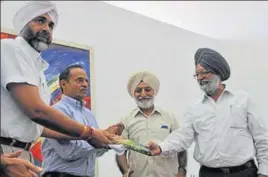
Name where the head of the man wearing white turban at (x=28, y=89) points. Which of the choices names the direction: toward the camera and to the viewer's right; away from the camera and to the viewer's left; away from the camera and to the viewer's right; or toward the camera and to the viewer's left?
toward the camera and to the viewer's right

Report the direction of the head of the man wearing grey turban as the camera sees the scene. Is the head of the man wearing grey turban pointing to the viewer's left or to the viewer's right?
to the viewer's left

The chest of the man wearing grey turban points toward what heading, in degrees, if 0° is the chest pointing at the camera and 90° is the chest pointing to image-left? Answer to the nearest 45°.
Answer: approximately 45°

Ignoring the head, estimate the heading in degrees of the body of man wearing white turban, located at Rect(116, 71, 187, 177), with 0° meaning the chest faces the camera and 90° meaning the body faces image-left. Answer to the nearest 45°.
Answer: approximately 0°

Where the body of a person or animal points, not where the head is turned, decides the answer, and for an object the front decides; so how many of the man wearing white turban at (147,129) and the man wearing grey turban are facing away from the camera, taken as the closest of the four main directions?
0

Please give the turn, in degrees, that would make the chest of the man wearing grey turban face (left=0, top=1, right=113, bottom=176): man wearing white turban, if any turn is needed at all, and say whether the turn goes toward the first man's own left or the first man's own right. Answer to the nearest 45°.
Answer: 0° — they already face them
